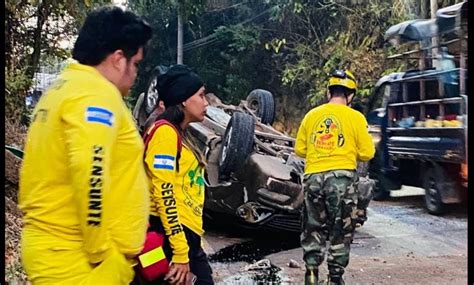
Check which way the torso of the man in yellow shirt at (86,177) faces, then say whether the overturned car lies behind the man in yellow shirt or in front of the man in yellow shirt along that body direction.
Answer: in front

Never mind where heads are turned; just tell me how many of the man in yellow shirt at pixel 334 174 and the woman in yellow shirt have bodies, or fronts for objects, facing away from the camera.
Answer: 1

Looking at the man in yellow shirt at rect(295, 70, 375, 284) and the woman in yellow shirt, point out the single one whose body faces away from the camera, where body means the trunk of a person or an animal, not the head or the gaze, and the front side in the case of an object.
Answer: the man in yellow shirt

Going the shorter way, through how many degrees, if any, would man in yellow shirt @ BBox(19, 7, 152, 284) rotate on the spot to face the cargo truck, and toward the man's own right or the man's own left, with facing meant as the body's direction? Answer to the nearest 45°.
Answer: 0° — they already face it

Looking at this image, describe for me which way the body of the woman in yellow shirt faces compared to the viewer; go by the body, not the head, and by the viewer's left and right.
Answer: facing to the right of the viewer

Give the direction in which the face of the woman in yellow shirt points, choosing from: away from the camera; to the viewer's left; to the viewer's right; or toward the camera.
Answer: to the viewer's right

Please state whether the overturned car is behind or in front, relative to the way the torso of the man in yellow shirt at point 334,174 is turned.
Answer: in front

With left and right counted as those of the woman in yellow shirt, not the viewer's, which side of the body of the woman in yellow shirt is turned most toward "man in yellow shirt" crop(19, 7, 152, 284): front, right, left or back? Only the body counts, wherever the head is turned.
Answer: right

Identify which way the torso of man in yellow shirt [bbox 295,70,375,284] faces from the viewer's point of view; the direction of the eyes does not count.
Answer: away from the camera

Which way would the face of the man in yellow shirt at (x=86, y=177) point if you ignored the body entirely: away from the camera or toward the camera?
away from the camera

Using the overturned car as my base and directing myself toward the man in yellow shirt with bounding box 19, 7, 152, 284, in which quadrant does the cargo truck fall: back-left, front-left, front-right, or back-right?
back-left

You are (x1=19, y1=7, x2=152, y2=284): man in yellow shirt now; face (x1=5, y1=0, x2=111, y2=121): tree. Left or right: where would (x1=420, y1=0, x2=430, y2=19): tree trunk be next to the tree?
right

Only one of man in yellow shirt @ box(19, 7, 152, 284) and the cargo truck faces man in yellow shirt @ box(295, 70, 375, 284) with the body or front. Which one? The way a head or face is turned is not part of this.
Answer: man in yellow shirt @ box(19, 7, 152, 284)
